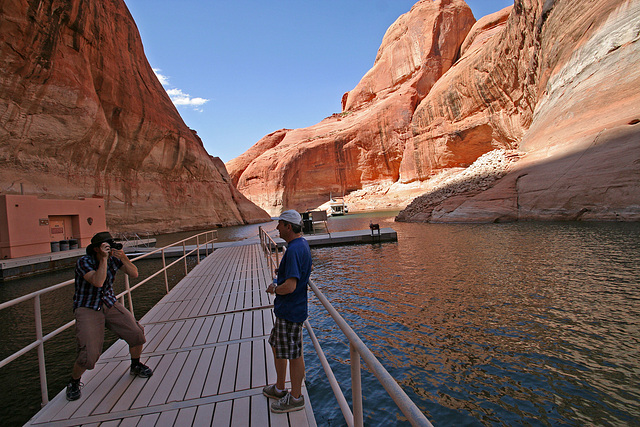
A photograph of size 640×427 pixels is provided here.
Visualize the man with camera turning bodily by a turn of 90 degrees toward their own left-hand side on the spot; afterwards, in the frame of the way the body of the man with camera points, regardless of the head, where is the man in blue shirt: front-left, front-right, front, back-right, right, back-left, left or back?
right

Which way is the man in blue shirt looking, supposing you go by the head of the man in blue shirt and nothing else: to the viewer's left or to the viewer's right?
to the viewer's left

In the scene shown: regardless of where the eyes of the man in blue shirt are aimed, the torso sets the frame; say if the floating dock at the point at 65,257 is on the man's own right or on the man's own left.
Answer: on the man's own right

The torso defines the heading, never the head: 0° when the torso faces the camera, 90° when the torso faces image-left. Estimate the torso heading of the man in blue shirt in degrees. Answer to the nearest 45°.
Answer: approximately 90°

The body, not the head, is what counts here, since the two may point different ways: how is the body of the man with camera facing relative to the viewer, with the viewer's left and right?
facing the viewer and to the right of the viewer

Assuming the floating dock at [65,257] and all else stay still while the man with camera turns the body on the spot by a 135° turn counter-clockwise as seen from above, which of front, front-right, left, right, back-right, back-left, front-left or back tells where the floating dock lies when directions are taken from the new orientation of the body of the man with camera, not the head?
front

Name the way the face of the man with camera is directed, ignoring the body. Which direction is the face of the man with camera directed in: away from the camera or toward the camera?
toward the camera
